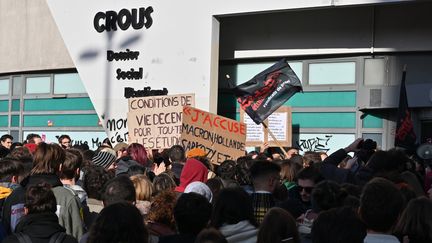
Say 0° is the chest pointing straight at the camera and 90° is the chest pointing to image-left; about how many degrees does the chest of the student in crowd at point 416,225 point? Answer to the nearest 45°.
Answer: approximately 180°

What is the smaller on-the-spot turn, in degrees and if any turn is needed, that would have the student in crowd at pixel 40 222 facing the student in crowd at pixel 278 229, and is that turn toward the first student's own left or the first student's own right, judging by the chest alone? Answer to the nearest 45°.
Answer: approximately 135° to the first student's own right

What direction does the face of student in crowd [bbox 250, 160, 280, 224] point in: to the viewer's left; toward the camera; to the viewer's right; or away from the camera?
away from the camera

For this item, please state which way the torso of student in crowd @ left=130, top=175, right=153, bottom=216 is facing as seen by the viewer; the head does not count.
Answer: away from the camera

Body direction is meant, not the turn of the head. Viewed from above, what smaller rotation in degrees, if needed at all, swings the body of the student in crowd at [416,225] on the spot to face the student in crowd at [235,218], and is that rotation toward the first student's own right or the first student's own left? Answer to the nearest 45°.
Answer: approximately 90° to the first student's own left

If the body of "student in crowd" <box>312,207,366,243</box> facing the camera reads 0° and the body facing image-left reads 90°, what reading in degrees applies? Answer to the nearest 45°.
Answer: approximately 180°

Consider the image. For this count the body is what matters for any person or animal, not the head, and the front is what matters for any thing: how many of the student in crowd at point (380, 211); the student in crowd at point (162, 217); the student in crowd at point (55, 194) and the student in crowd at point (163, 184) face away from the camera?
4

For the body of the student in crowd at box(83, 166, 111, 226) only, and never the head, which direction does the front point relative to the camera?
away from the camera

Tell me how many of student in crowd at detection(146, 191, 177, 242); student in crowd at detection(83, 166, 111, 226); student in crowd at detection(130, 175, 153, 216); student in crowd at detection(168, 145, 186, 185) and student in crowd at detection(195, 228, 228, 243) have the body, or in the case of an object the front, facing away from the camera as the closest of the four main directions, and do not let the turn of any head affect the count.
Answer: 5

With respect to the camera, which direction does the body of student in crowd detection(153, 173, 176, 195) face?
away from the camera

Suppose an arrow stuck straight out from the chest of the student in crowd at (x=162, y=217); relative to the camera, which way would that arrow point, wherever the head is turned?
away from the camera

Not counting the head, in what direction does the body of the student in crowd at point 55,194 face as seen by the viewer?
away from the camera

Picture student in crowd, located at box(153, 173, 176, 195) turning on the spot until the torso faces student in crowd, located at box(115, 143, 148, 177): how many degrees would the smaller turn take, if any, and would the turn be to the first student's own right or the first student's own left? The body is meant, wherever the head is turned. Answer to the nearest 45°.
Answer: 0° — they already face them

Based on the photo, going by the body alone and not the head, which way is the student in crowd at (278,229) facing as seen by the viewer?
away from the camera

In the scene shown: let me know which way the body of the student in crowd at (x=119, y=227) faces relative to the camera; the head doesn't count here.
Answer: away from the camera

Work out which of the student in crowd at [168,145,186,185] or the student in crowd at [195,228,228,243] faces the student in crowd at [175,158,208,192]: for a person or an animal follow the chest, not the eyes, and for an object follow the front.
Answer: the student in crowd at [195,228,228,243]
